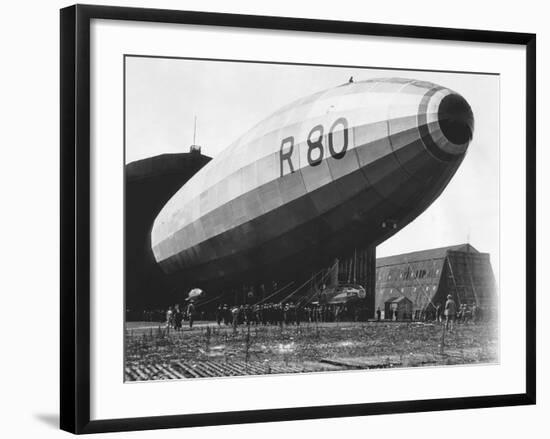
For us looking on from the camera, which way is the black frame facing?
facing the viewer and to the right of the viewer
